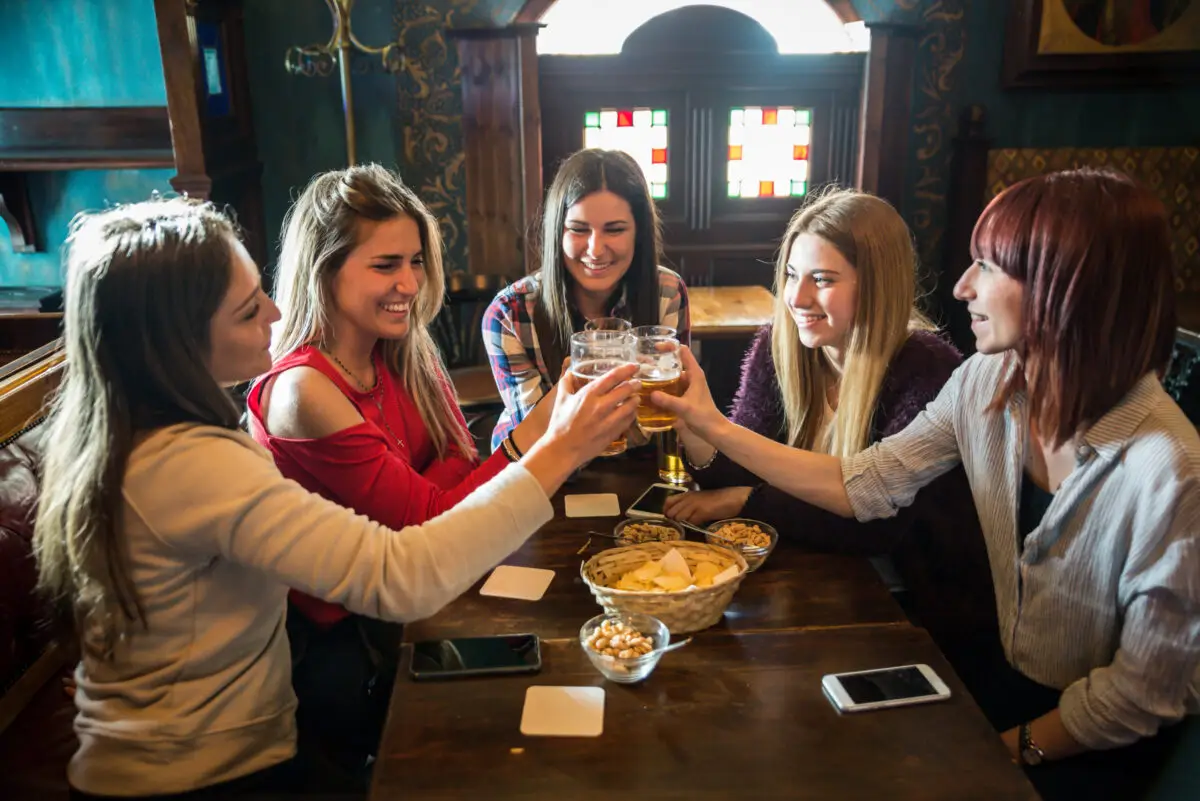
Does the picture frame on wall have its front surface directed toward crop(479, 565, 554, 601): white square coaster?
yes

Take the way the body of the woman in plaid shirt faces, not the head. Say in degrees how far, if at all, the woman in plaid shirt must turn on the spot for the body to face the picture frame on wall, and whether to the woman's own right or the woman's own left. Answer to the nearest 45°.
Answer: approximately 135° to the woman's own left

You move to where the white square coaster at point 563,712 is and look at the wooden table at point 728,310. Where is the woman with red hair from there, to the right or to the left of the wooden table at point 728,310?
right

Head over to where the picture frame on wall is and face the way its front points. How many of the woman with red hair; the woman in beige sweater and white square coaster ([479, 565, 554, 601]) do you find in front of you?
3

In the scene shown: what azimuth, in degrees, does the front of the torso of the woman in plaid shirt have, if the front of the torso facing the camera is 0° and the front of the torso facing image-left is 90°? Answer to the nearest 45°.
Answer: approximately 0°

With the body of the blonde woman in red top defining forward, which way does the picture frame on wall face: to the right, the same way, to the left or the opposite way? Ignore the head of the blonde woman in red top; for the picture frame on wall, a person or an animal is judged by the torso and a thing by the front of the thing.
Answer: to the right

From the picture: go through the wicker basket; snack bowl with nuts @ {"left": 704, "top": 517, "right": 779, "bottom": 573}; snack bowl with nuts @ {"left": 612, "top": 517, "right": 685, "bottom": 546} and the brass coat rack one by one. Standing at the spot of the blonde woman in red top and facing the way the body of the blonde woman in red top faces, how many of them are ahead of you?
3

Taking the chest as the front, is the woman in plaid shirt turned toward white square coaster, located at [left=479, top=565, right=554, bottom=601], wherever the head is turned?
yes

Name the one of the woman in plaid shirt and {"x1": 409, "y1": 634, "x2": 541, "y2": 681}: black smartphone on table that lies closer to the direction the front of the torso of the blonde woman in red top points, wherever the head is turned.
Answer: the black smartphone on table

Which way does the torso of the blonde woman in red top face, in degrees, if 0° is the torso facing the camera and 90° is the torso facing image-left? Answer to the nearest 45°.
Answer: approximately 315°
